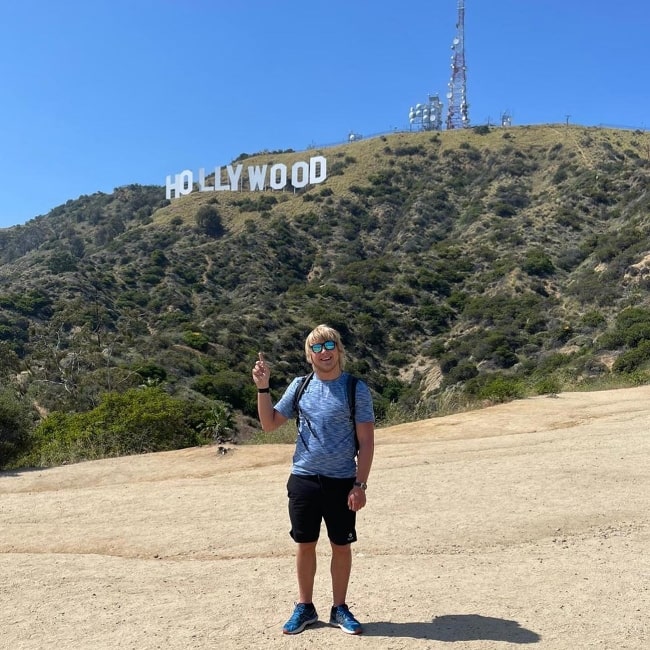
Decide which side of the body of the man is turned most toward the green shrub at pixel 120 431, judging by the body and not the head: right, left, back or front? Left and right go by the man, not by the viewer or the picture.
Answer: back

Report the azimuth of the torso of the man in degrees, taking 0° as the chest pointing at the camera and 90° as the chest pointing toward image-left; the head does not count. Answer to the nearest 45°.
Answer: approximately 0°

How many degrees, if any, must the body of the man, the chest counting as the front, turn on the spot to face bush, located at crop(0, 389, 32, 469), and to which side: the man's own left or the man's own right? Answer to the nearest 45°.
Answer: approximately 135° to the man's own right

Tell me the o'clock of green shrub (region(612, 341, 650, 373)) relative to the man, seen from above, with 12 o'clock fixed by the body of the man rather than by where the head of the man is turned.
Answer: The green shrub is roughly at 7 o'clock from the man.
